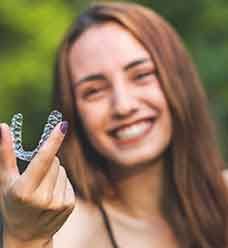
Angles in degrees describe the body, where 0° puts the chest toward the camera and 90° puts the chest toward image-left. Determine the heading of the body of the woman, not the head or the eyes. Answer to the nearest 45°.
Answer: approximately 0°
